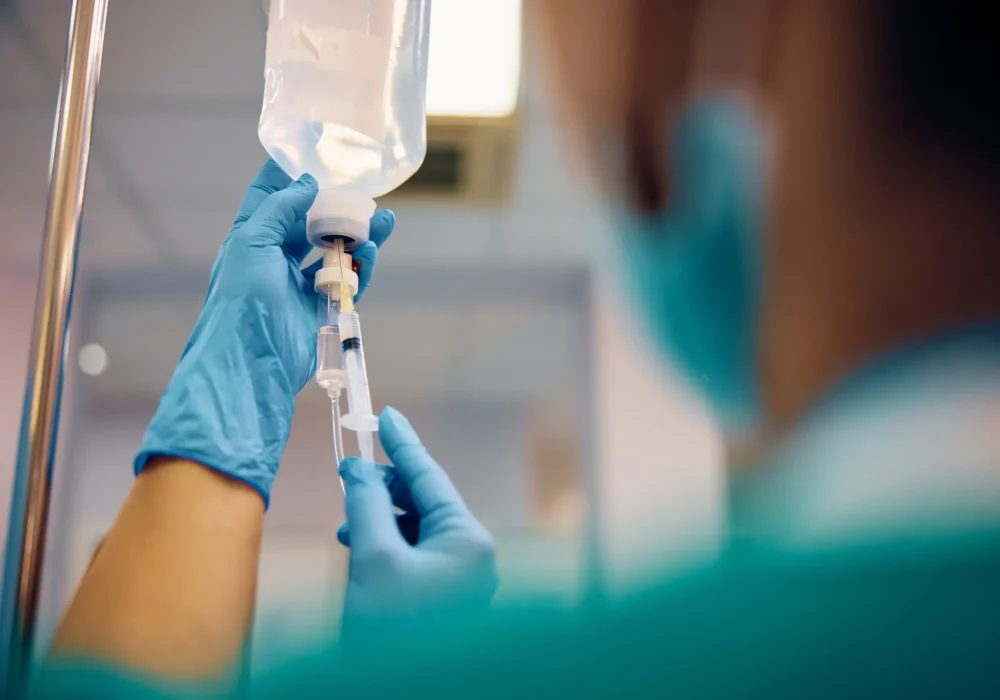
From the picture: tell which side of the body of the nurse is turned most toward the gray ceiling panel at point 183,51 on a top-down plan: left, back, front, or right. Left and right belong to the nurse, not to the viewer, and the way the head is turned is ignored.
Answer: front

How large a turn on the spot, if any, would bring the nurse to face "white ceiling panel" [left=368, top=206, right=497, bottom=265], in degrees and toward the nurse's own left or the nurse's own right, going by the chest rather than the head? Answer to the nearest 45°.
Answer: approximately 45° to the nurse's own right

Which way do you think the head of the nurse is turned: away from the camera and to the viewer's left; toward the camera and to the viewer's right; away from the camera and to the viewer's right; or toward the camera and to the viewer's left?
away from the camera and to the viewer's left

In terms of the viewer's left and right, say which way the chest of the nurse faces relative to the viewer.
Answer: facing away from the viewer and to the left of the viewer
